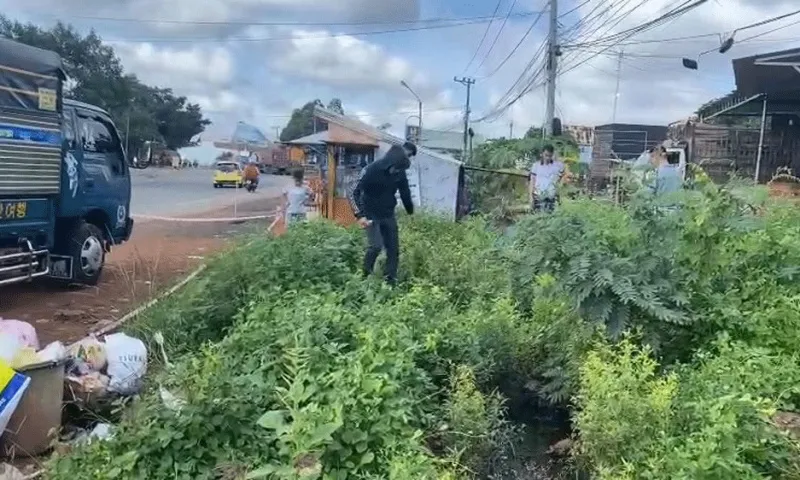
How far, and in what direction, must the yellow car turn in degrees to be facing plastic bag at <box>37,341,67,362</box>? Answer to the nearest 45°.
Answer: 0° — it already faces it

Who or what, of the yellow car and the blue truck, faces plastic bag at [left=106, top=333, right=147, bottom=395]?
the yellow car

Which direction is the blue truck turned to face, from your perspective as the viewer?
facing away from the viewer and to the right of the viewer

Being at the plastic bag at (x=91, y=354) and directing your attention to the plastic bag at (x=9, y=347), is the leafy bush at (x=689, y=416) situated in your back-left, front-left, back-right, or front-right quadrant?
back-left

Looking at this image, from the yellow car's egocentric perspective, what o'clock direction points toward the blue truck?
The blue truck is roughly at 12 o'clock from the yellow car.

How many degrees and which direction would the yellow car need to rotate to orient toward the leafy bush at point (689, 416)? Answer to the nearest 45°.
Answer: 0° — it already faces it

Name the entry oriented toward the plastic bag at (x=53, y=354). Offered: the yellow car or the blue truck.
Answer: the yellow car

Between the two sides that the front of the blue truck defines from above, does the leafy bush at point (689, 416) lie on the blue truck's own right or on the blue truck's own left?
on the blue truck's own right

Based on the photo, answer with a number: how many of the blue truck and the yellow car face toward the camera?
1

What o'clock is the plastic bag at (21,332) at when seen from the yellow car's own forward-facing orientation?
The plastic bag is roughly at 12 o'clock from the yellow car.

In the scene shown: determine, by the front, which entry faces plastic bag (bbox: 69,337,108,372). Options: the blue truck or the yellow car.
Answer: the yellow car

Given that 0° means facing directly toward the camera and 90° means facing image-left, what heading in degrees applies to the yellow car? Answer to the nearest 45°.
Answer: approximately 0°

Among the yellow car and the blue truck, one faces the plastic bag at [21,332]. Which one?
the yellow car
